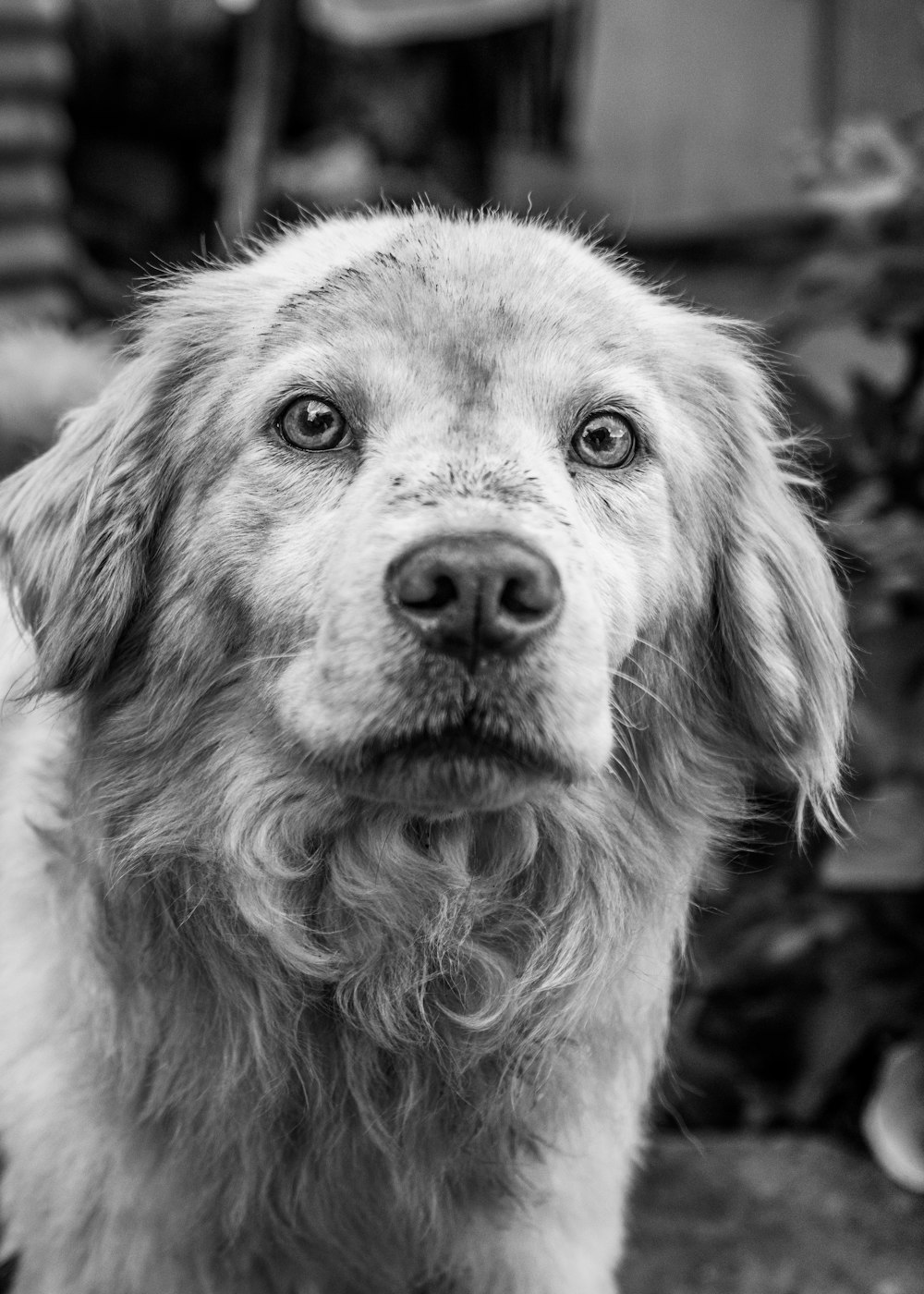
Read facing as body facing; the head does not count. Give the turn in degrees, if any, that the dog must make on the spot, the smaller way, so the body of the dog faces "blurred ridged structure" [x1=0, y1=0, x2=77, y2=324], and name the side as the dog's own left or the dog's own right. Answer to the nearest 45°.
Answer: approximately 135° to the dog's own right

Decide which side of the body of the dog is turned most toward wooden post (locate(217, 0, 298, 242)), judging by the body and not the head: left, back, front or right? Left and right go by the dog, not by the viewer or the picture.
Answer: back

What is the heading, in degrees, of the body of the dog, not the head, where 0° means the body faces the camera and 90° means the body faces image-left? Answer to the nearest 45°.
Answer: approximately 0°

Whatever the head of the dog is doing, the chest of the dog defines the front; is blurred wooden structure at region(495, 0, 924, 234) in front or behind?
behind

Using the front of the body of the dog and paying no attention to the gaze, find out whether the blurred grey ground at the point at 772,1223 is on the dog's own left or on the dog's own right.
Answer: on the dog's own left
